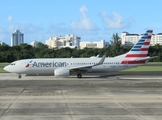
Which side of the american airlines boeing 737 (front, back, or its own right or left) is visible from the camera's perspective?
left
